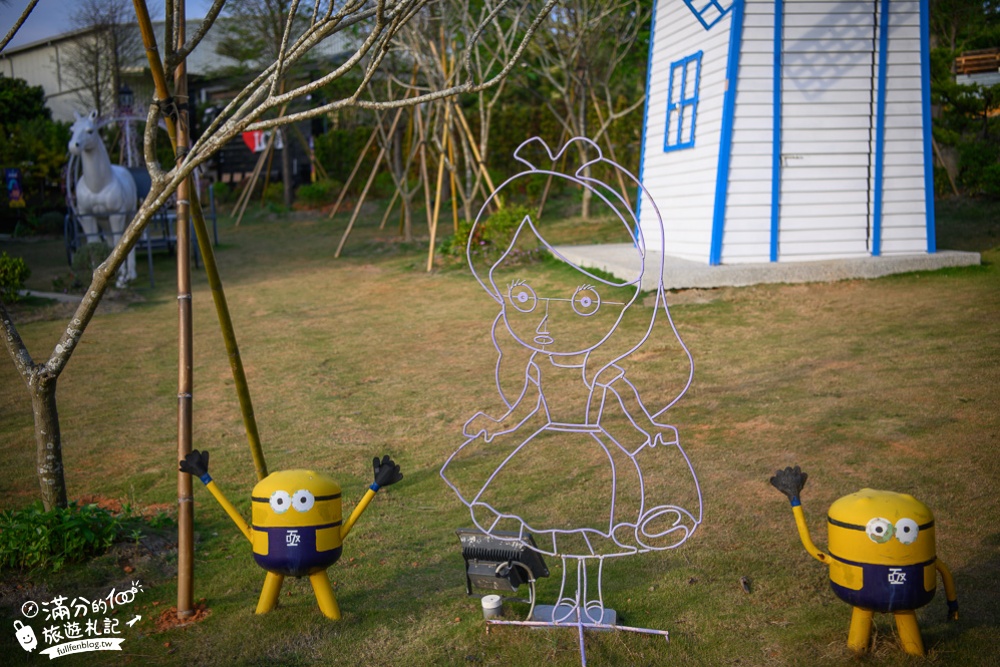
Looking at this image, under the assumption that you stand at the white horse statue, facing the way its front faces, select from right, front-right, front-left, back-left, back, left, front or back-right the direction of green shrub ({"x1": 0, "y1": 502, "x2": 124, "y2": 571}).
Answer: front-left

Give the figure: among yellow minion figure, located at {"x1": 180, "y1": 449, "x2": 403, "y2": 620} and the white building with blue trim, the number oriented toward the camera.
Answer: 2

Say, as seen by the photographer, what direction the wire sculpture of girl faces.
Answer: facing the viewer

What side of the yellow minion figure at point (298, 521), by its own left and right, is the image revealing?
front

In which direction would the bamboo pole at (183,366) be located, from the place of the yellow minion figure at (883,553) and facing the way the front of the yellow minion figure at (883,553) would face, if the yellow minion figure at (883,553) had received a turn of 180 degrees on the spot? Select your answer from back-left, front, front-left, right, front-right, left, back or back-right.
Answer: left

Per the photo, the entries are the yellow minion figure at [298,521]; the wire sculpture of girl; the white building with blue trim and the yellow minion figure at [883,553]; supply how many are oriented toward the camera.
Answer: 4

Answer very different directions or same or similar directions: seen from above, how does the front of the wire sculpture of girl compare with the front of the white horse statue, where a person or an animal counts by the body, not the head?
same or similar directions

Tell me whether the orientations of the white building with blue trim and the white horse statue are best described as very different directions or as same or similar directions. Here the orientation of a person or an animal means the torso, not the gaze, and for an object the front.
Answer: same or similar directions

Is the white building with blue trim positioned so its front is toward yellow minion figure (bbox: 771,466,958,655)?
yes
